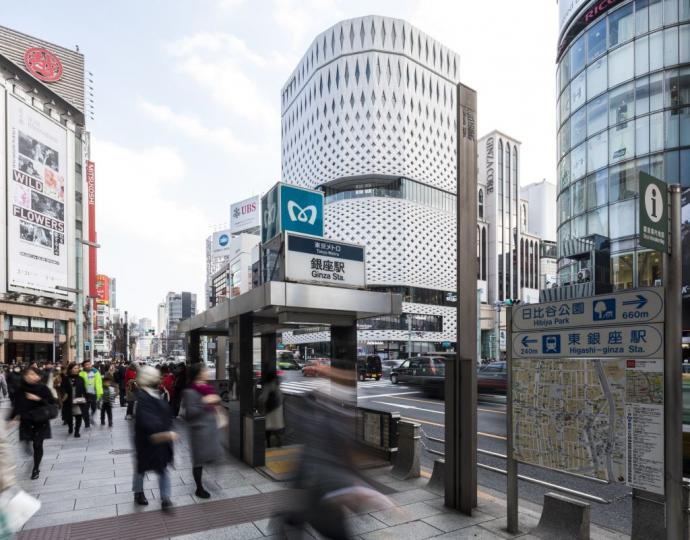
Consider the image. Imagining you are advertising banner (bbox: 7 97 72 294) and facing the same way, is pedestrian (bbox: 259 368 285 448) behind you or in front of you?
in front

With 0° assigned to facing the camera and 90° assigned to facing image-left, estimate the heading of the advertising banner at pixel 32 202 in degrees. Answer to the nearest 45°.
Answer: approximately 315°

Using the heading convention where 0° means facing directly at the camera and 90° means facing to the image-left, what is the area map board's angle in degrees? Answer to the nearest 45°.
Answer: approximately 45°

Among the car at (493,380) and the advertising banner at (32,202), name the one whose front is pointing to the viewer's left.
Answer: the car

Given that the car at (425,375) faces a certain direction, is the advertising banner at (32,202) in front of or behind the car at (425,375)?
in front

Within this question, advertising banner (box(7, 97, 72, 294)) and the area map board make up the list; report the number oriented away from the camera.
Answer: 0
